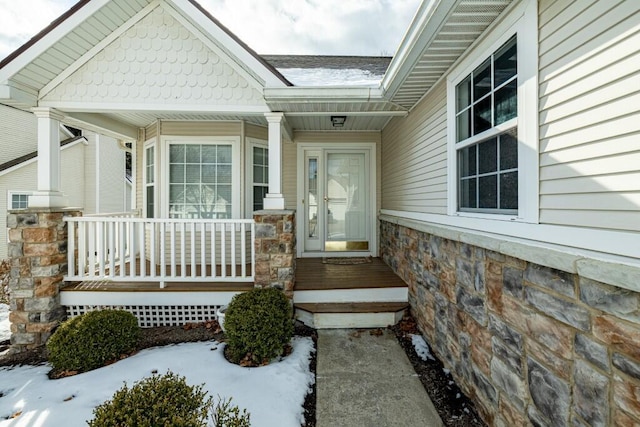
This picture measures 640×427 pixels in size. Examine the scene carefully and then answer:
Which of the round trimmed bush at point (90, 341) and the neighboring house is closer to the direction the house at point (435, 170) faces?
the round trimmed bush

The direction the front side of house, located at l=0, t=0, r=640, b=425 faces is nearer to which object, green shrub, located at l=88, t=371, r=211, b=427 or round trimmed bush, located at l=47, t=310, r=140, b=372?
the green shrub

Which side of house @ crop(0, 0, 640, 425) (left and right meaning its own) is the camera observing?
front

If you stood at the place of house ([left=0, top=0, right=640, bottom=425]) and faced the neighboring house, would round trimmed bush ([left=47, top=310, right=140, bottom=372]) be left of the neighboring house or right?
left

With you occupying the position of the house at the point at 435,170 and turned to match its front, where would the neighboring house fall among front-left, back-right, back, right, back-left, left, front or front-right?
back-right

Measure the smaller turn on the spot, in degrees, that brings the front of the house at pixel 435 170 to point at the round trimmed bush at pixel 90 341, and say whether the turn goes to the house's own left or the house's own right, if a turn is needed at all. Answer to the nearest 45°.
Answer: approximately 90° to the house's own right

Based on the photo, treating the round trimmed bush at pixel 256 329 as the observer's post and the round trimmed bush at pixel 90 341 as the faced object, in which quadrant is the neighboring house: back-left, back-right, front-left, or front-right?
front-right

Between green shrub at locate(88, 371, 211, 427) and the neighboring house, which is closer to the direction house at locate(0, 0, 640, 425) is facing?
the green shrub

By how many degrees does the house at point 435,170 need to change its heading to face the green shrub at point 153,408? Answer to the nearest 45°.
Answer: approximately 45° to its right
